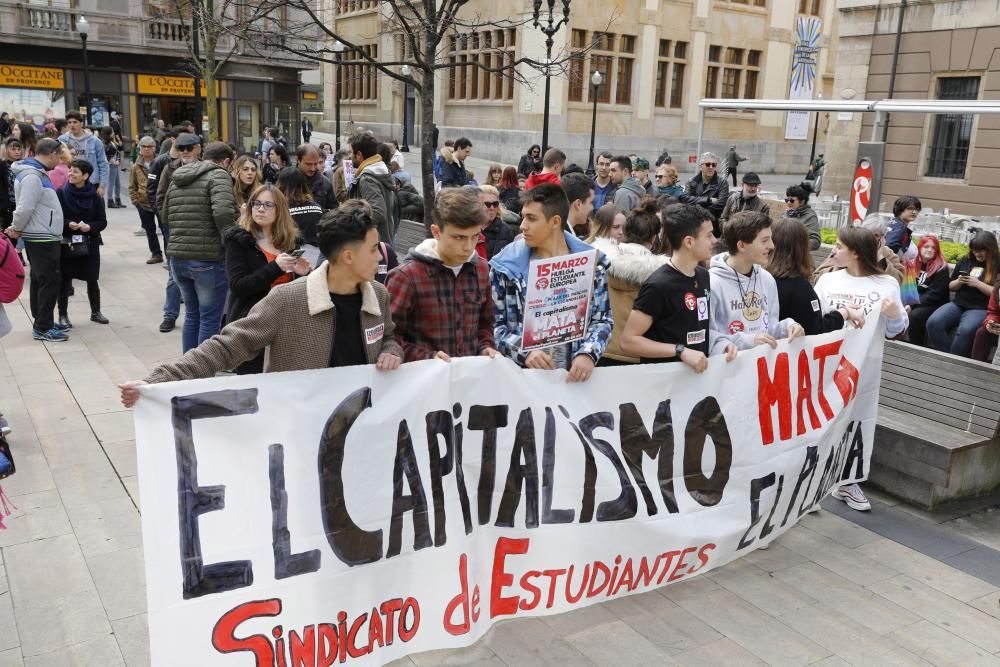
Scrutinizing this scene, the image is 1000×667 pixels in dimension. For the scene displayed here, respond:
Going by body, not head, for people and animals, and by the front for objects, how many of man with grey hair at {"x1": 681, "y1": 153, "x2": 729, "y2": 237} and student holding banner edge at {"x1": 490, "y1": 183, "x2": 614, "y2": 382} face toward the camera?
2

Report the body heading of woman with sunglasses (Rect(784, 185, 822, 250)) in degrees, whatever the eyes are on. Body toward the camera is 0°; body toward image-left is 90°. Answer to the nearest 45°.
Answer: approximately 45°

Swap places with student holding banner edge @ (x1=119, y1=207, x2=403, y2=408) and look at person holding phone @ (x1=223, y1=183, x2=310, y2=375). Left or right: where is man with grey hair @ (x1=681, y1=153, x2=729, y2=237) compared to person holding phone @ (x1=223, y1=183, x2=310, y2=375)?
right

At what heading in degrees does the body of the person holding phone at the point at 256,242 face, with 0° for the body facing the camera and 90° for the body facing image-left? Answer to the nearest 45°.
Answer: approximately 315°
